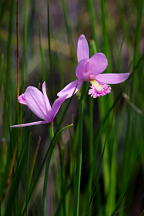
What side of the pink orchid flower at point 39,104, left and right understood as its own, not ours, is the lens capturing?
left

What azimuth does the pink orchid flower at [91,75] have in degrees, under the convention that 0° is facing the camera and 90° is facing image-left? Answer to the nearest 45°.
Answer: approximately 315°

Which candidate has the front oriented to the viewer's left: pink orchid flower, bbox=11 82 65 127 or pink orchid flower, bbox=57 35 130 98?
pink orchid flower, bbox=11 82 65 127
